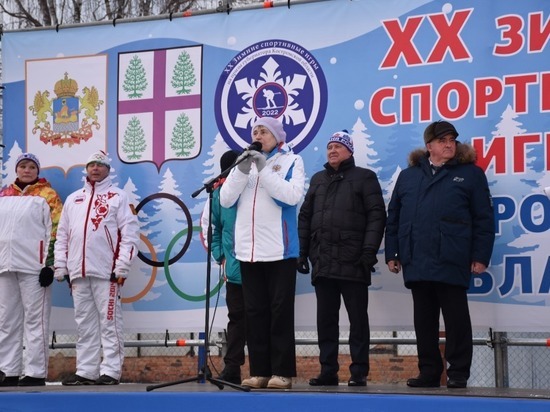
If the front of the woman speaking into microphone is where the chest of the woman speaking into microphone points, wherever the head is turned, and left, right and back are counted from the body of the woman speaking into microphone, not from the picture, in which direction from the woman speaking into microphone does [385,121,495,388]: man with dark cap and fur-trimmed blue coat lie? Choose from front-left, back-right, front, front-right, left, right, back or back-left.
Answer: back-left

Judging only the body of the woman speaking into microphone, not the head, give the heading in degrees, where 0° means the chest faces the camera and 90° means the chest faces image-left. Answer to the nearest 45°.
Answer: approximately 45°

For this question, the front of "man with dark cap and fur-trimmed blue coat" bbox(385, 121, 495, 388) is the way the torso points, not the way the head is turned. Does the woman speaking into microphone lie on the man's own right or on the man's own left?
on the man's own right

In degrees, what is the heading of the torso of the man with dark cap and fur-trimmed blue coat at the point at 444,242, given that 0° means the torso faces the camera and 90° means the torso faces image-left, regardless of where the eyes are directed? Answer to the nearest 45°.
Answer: approximately 0°
